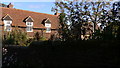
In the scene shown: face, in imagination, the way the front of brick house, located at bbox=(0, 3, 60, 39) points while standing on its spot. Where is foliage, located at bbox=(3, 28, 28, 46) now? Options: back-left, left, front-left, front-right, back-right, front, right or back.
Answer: front-right

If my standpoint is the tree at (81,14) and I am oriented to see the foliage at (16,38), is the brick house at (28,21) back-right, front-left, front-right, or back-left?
front-right

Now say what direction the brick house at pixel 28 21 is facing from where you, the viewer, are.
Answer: facing the viewer and to the right of the viewer
